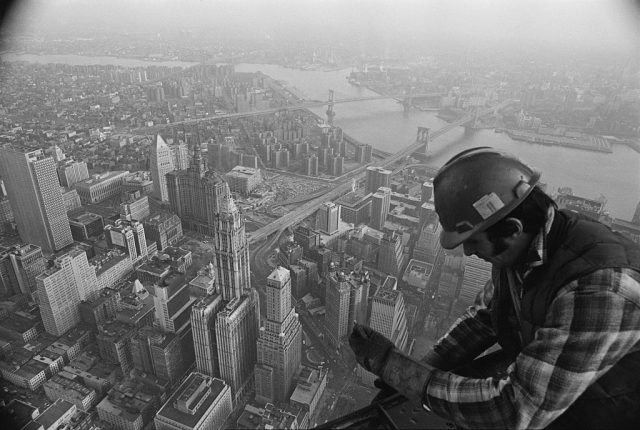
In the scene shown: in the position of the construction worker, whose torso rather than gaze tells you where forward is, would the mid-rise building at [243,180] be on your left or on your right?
on your right

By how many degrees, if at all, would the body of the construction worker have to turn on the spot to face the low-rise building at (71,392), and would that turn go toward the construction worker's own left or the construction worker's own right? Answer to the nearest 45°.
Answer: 0° — they already face it

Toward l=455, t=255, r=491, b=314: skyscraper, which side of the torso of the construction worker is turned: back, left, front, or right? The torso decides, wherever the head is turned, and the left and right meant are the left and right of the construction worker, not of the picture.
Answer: right

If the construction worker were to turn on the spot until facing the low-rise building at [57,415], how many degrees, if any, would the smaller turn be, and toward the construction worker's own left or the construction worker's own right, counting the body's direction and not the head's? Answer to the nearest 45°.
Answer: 0° — they already face it

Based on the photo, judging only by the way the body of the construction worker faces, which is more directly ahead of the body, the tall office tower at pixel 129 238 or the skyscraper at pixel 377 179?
the tall office tower

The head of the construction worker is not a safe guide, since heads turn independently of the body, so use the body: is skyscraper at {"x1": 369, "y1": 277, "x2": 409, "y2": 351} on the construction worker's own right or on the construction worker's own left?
on the construction worker's own right

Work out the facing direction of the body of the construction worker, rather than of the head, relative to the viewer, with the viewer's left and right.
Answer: facing to the left of the viewer

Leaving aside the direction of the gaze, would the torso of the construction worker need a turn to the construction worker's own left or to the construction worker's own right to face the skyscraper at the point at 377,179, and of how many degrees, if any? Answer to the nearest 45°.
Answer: approximately 90° to the construction worker's own right

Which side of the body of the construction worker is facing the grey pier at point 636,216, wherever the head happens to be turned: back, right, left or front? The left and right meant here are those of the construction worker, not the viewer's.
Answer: right

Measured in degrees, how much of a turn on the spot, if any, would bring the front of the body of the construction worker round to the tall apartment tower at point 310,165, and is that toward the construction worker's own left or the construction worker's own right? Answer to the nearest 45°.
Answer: approximately 45° to the construction worker's own right

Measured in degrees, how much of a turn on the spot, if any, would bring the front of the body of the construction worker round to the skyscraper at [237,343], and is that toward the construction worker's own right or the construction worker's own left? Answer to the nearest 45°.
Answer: approximately 45° to the construction worker's own right

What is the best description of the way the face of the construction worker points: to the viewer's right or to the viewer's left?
to the viewer's left
